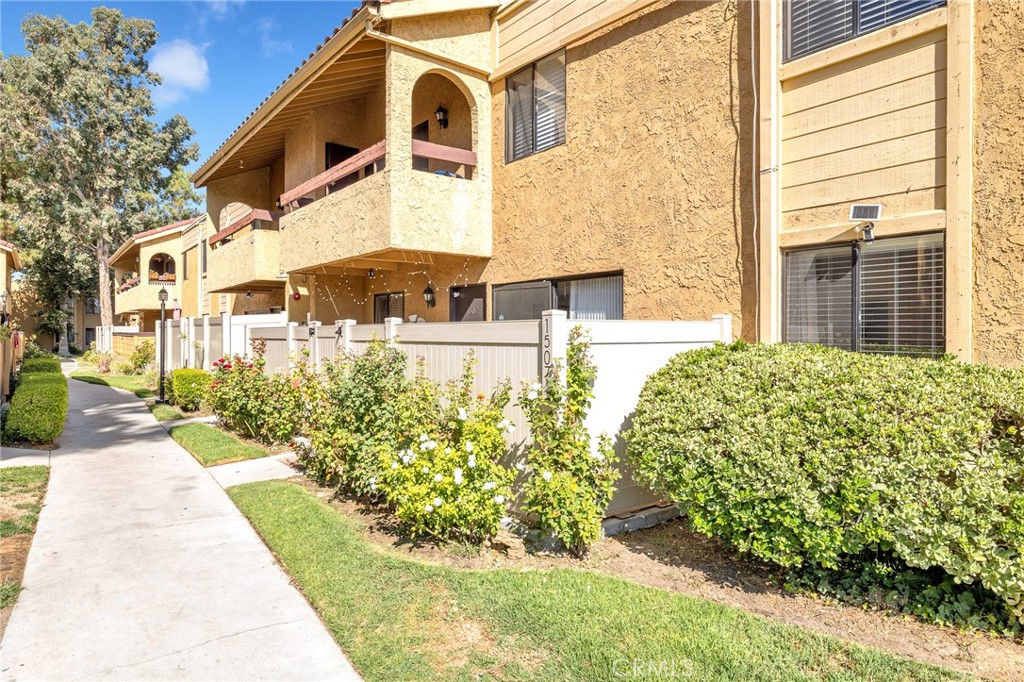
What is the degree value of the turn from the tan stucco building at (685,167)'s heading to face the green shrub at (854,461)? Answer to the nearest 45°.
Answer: approximately 45° to its left

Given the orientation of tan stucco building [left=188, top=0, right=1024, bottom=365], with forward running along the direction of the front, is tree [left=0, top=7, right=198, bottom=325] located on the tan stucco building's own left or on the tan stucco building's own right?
on the tan stucco building's own right

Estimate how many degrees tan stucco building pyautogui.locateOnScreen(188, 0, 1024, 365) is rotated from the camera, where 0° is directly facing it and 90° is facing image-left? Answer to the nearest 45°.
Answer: approximately 45°

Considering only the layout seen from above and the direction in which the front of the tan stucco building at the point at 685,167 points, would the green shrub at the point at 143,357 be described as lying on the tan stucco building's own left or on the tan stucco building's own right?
on the tan stucco building's own right

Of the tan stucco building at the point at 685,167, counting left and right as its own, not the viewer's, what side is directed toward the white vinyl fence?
front
